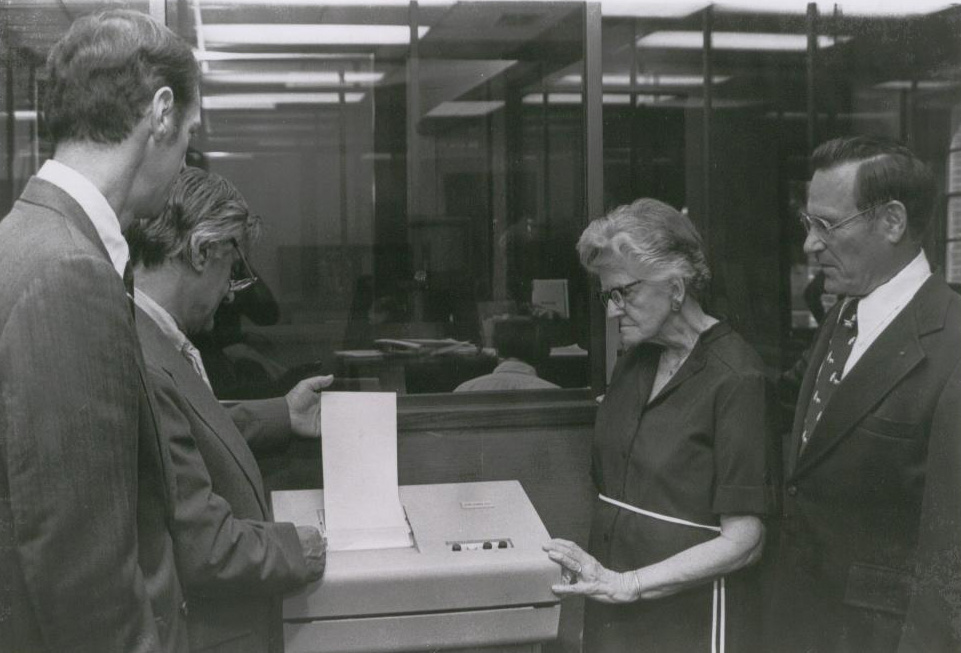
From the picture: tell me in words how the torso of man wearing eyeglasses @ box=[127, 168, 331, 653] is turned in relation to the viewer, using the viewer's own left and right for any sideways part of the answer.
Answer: facing to the right of the viewer

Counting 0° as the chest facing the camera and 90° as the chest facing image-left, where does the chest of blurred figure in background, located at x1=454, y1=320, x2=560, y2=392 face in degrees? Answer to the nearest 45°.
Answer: approximately 180°

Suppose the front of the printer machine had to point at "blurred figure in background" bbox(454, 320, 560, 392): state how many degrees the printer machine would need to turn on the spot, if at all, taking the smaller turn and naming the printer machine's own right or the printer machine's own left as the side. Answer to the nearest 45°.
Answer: approximately 180°

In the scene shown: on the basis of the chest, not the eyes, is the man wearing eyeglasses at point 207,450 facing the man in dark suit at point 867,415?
yes

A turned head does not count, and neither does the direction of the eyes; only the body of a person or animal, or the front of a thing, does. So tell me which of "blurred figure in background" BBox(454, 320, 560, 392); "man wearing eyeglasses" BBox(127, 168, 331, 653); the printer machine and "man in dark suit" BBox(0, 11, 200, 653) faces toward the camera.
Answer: the printer machine

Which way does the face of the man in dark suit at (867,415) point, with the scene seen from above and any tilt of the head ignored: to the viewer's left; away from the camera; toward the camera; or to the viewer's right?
to the viewer's left

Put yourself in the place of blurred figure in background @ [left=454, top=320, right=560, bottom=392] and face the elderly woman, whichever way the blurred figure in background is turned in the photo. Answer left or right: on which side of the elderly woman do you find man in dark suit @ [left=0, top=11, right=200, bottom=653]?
right

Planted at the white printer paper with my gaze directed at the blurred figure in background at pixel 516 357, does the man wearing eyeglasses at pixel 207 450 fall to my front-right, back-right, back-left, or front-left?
back-left

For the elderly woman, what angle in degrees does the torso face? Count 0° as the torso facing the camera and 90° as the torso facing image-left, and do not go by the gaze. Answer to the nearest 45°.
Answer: approximately 45°

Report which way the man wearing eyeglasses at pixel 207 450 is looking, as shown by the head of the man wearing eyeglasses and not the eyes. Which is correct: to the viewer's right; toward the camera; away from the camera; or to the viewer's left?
to the viewer's right
